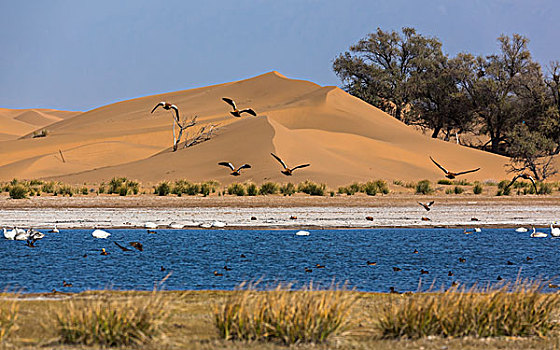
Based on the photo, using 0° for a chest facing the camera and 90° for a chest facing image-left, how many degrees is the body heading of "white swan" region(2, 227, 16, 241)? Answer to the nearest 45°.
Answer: approximately 90°

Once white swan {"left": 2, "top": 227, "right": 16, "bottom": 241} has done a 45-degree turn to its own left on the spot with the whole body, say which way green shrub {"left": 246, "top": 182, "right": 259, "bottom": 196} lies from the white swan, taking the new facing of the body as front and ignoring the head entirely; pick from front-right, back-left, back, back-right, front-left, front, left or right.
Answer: back

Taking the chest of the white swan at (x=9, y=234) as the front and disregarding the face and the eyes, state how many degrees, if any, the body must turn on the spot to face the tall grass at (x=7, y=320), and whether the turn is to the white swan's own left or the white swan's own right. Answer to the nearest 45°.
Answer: approximately 90° to the white swan's own left

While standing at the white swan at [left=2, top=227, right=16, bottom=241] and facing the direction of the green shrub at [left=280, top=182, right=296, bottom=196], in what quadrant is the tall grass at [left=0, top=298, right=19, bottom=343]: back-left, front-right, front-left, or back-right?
back-right

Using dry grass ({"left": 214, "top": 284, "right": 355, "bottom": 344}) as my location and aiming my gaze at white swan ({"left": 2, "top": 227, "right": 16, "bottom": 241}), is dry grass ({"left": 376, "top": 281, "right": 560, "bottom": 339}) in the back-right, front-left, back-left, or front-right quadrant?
back-right

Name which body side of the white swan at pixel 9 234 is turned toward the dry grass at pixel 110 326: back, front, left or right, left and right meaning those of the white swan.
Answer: left

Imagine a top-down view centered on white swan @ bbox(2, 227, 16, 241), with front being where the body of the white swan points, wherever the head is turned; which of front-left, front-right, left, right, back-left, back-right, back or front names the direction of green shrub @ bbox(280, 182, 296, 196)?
back-right

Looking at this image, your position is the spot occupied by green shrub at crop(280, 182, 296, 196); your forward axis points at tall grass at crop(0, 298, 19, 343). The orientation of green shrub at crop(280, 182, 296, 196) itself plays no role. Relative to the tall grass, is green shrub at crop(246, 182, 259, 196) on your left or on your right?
right
